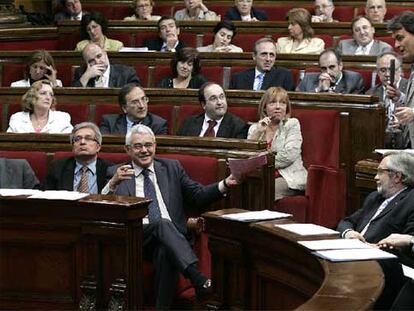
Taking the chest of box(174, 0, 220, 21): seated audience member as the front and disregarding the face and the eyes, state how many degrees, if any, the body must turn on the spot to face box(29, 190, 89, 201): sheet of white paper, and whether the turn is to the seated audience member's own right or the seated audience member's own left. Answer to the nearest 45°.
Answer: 0° — they already face it

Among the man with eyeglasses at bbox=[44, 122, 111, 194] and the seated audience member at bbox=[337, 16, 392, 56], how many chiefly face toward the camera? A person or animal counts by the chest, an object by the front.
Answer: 2

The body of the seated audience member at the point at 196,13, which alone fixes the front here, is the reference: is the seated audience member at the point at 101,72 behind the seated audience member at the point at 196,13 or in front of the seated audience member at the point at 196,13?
in front

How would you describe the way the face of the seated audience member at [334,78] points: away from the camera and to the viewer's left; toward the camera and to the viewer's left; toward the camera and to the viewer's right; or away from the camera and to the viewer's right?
toward the camera and to the viewer's left

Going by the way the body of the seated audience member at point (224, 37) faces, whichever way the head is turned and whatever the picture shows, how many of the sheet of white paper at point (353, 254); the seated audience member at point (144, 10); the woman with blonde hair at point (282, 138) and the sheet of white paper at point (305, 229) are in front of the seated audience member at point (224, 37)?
3

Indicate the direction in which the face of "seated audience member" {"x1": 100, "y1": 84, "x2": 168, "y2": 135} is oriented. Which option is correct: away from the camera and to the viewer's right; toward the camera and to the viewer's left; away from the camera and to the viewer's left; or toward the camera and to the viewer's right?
toward the camera and to the viewer's right

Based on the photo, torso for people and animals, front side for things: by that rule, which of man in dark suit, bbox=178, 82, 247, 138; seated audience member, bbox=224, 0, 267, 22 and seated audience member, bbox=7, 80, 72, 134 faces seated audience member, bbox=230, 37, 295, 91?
seated audience member, bbox=224, 0, 267, 22

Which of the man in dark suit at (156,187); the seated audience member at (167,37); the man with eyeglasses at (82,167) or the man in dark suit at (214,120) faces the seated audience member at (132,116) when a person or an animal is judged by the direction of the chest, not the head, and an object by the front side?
the seated audience member at (167,37)

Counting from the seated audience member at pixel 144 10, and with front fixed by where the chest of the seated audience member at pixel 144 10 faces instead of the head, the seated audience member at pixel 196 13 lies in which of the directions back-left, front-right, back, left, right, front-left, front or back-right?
left

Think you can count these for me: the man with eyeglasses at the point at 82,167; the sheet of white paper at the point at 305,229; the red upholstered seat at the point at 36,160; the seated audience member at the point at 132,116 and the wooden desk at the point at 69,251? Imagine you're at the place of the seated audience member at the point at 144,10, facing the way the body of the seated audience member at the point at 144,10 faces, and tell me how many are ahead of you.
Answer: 5

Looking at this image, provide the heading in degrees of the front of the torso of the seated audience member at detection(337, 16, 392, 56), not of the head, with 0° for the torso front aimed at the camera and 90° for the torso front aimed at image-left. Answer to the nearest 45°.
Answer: approximately 0°

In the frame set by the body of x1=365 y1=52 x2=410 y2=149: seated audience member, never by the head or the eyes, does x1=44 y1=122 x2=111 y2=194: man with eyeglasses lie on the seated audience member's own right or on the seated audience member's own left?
on the seated audience member's own right
